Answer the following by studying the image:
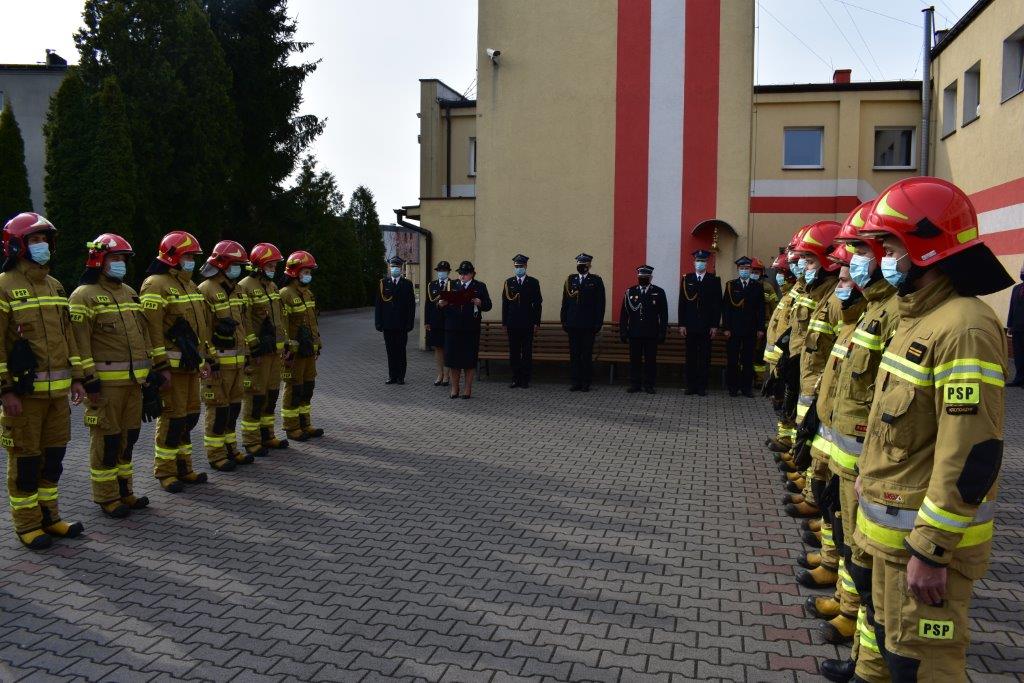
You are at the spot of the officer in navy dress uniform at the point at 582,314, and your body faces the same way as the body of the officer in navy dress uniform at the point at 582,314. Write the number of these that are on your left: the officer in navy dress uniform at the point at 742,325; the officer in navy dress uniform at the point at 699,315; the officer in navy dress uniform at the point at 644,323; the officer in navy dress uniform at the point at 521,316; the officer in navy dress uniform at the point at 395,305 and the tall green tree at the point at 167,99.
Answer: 3

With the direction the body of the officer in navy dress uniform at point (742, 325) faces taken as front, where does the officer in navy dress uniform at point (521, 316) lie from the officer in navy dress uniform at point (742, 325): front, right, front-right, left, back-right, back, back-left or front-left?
right

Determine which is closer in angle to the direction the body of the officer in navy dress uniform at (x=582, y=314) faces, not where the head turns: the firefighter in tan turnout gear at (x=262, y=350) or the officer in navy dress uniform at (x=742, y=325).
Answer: the firefighter in tan turnout gear

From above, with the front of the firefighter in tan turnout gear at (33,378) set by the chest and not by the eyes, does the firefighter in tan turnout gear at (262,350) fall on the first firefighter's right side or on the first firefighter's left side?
on the first firefighter's left side

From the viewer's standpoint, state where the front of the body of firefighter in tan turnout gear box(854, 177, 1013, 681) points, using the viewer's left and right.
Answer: facing to the left of the viewer

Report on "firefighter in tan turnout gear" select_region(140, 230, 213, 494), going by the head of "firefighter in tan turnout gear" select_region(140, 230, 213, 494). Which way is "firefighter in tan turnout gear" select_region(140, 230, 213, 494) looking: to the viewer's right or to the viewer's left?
to the viewer's right

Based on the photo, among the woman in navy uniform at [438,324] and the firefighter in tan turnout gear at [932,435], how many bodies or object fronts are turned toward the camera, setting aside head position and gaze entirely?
1

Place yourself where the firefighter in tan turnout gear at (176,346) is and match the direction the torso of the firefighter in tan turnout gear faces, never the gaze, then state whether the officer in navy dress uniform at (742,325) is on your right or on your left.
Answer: on your left
